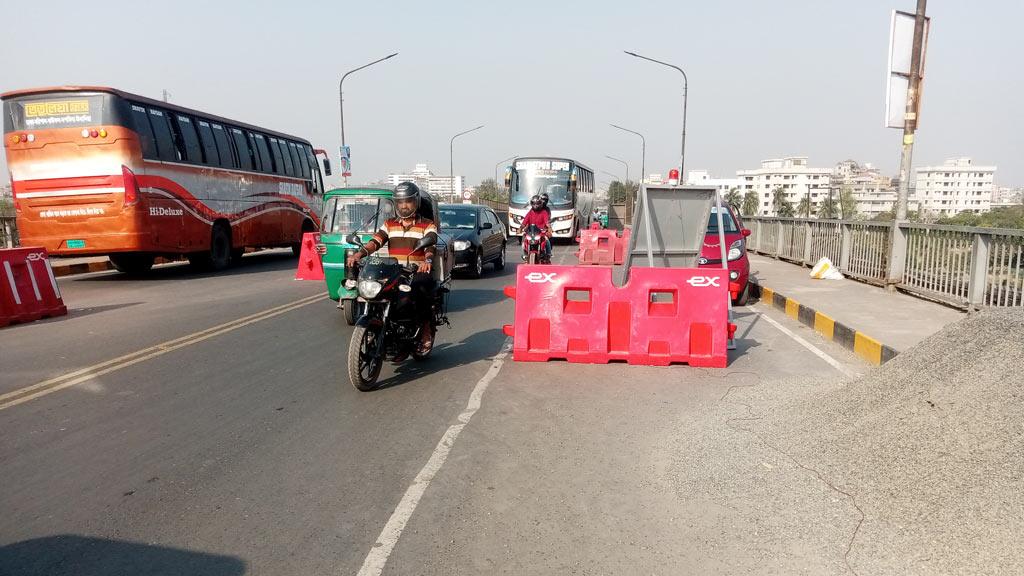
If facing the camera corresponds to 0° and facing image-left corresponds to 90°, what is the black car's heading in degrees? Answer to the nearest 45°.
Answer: approximately 45°

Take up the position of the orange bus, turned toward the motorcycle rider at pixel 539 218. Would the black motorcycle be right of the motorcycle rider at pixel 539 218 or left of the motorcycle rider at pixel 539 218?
right

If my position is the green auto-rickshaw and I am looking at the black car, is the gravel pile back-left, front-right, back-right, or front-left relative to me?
back-right

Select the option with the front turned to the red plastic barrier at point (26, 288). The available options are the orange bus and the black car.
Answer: the black car

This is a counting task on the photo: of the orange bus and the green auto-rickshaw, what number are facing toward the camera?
1

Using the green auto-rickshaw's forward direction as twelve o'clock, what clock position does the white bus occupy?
The white bus is roughly at 7 o'clock from the green auto-rickshaw.

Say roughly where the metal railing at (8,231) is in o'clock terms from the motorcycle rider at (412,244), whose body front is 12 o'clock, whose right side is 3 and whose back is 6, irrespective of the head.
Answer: The metal railing is roughly at 3 o'clock from the motorcycle rider.

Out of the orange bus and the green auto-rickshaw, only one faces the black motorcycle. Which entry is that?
the green auto-rickshaw

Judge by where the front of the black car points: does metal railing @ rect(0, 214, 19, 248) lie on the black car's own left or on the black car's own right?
on the black car's own right

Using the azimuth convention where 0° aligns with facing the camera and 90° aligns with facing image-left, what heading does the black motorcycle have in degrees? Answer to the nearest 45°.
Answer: approximately 45°

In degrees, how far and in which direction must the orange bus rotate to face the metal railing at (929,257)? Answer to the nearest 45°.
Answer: approximately 90° to its right

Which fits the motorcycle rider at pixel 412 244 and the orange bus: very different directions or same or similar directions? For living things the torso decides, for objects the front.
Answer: very different directions

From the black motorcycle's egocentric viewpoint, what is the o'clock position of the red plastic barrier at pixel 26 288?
The red plastic barrier is roughly at 3 o'clock from the black motorcycle.

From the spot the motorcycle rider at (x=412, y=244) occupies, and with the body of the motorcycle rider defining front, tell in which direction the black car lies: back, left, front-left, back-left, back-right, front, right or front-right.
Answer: back-right

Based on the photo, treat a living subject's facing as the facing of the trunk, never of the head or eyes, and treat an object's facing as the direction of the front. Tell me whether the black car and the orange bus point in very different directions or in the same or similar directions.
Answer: very different directions
